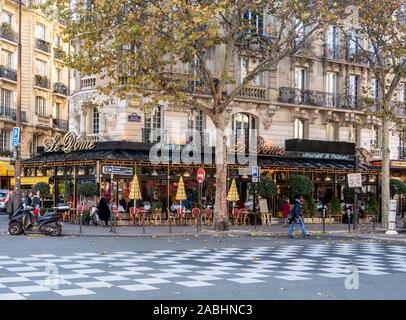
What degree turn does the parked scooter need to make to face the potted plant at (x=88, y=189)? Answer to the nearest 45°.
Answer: approximately 90° to its right

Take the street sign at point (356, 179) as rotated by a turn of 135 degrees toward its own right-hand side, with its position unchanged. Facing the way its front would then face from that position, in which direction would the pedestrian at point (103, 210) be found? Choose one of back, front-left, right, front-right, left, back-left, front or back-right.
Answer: front-left

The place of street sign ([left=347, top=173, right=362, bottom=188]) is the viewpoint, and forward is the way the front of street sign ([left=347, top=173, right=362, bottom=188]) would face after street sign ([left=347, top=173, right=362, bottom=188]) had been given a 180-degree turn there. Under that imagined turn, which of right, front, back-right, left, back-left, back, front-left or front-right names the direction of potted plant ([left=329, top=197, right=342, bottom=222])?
front

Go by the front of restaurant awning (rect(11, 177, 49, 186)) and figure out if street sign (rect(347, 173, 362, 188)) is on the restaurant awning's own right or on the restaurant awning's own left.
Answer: on the restaurant awning's own left

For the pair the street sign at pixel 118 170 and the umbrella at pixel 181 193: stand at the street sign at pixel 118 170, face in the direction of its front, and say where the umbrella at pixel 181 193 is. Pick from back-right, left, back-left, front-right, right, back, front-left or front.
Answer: left

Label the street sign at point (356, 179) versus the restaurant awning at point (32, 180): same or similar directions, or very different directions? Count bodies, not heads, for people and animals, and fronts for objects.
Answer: same or similar directions

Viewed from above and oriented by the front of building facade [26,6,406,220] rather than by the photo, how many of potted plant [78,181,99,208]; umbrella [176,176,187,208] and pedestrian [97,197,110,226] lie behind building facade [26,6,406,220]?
0

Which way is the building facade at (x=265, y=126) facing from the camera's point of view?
toward the camera

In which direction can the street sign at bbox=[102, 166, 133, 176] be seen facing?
toward the camera

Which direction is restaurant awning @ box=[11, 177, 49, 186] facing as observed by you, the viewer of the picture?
facing the viewer

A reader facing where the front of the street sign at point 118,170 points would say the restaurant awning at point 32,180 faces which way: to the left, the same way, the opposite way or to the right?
the same way

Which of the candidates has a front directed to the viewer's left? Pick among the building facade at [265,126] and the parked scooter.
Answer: the parked scooter

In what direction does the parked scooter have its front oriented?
to the viewer's left

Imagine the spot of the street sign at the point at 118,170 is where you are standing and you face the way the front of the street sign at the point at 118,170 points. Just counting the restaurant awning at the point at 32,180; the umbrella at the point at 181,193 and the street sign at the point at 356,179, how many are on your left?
2
